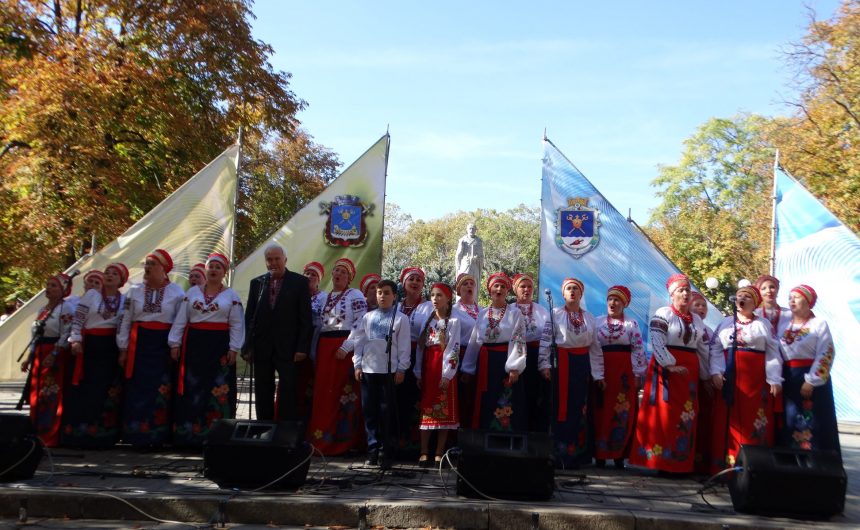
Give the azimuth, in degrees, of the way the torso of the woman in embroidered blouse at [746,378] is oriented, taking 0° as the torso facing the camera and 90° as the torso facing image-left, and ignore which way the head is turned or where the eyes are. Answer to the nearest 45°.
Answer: approximately 45°

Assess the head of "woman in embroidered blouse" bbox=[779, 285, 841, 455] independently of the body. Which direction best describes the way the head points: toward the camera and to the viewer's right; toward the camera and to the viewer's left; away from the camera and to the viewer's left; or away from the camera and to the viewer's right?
toward the camera and to the viewer's left

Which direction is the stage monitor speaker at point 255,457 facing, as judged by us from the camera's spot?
facing away from the viewer

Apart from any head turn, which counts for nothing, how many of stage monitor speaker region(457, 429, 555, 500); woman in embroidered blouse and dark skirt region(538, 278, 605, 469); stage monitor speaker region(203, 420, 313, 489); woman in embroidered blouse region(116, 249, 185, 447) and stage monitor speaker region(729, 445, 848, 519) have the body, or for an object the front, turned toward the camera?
2

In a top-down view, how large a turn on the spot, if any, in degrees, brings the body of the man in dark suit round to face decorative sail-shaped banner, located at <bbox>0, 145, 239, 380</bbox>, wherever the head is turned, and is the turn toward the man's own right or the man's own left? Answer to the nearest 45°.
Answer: approximately 180°

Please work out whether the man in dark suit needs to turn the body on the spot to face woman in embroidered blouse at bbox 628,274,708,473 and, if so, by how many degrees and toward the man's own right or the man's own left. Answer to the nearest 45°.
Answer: approximately 90° to the man's own left

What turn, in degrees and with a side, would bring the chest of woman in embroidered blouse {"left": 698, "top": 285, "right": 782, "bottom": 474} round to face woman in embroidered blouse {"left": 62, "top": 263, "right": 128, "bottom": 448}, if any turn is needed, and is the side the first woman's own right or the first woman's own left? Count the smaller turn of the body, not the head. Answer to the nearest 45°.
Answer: approximately 45° to the first woman's own right

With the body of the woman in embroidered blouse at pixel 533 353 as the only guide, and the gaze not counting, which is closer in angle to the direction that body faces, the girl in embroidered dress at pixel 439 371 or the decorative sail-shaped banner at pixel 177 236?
the girl in embroidered dress

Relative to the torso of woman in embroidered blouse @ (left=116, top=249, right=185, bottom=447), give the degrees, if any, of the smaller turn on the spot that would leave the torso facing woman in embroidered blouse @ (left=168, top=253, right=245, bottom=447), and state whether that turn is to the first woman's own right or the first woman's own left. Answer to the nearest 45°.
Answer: approximately 45° to the first woman's own left

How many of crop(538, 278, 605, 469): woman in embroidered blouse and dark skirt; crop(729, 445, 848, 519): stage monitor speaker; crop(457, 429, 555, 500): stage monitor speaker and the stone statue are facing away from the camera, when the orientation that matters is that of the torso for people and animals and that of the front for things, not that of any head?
2

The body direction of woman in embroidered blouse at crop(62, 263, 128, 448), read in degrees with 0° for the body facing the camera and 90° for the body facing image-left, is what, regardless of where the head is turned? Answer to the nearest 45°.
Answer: approximately 315°

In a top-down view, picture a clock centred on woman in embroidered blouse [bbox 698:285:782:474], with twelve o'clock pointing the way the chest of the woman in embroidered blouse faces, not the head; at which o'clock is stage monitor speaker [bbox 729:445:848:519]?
The stage monitor speaker is roughly at 10 o'clock from the woman in embroidered blouse.

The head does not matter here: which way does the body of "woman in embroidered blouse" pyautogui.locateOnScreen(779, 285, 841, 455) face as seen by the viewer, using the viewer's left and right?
facing the viewer and to the left of the viewer

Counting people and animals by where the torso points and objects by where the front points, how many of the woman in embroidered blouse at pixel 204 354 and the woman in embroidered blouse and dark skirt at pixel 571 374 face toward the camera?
2
